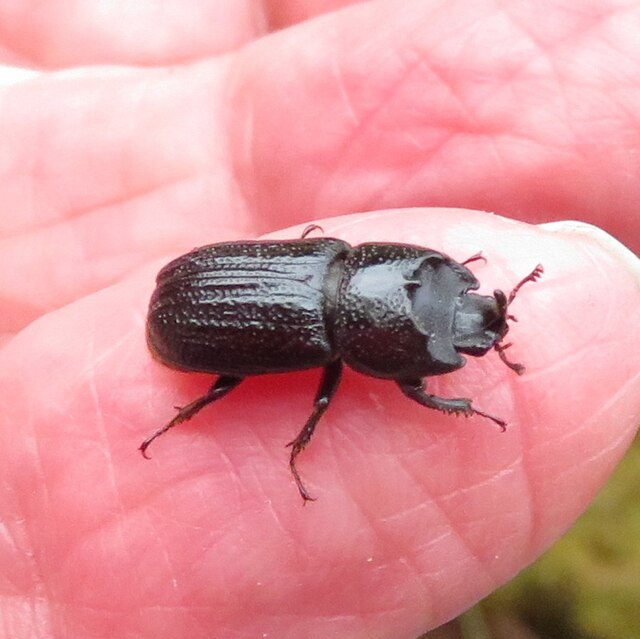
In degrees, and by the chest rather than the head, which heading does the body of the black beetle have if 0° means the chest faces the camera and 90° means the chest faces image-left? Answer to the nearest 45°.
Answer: approximately 270°
